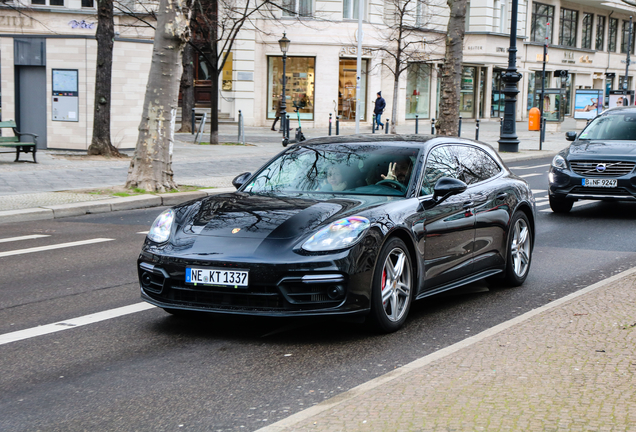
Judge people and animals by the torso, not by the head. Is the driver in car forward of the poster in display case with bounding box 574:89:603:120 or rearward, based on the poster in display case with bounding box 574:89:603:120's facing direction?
forward

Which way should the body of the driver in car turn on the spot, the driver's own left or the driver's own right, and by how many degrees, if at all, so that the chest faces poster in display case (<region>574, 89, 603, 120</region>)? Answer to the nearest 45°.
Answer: approximately 135° to the driver's own right

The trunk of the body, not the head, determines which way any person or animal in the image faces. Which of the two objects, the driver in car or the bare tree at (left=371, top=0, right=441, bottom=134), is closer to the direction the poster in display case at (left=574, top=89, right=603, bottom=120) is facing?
the driver in car

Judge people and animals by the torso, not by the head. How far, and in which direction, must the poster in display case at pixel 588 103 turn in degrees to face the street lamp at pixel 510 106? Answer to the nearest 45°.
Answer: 0° — it already faces it

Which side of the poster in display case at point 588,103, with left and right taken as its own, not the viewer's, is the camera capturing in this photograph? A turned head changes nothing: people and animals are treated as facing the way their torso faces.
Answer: front

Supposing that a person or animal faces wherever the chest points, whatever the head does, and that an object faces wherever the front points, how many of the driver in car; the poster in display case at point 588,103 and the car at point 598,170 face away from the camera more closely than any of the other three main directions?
0

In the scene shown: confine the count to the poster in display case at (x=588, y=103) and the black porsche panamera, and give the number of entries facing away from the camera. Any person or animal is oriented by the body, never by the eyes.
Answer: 0

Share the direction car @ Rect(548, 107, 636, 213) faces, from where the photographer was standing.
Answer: facing the viewer and to the left of the viewer

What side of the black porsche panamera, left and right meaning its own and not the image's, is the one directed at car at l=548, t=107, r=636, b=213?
back
